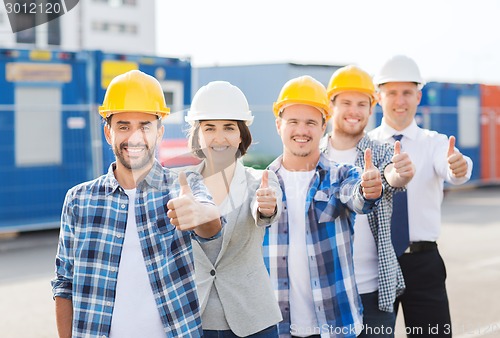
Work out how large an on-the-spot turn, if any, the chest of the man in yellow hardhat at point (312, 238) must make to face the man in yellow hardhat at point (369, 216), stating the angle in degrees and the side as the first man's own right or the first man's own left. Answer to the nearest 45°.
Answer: approximately 135° to the first man's own left

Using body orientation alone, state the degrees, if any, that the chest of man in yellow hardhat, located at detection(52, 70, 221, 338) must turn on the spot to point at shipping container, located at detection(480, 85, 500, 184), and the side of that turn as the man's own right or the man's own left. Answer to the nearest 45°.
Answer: approximately 135° to the man's own left

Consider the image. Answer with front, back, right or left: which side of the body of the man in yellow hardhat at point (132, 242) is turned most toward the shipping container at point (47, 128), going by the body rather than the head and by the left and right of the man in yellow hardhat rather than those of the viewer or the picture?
back

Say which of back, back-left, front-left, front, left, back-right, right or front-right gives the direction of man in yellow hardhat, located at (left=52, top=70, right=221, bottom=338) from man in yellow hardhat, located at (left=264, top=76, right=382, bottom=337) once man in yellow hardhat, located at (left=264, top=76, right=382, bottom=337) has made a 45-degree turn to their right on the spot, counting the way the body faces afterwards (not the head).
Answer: front

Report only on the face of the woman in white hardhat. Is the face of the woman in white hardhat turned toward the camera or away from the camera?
toward the camera

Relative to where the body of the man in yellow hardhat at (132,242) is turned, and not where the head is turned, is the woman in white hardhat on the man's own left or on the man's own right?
on the man's own left

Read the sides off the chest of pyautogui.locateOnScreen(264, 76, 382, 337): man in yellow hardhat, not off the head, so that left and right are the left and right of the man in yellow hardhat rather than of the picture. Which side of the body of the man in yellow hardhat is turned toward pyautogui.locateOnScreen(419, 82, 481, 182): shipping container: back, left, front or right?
back

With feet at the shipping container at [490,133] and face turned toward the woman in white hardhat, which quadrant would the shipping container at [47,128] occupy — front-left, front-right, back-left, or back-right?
front-right

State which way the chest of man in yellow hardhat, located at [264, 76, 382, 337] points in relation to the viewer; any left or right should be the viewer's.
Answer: facing the viewer

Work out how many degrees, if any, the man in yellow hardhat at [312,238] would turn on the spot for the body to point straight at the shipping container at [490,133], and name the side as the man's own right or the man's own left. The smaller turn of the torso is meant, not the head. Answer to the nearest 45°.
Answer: approximately 180°

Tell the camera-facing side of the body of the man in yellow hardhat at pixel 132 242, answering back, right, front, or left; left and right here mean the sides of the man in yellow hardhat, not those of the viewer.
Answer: front

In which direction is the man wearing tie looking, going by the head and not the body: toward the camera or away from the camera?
toward the camera
